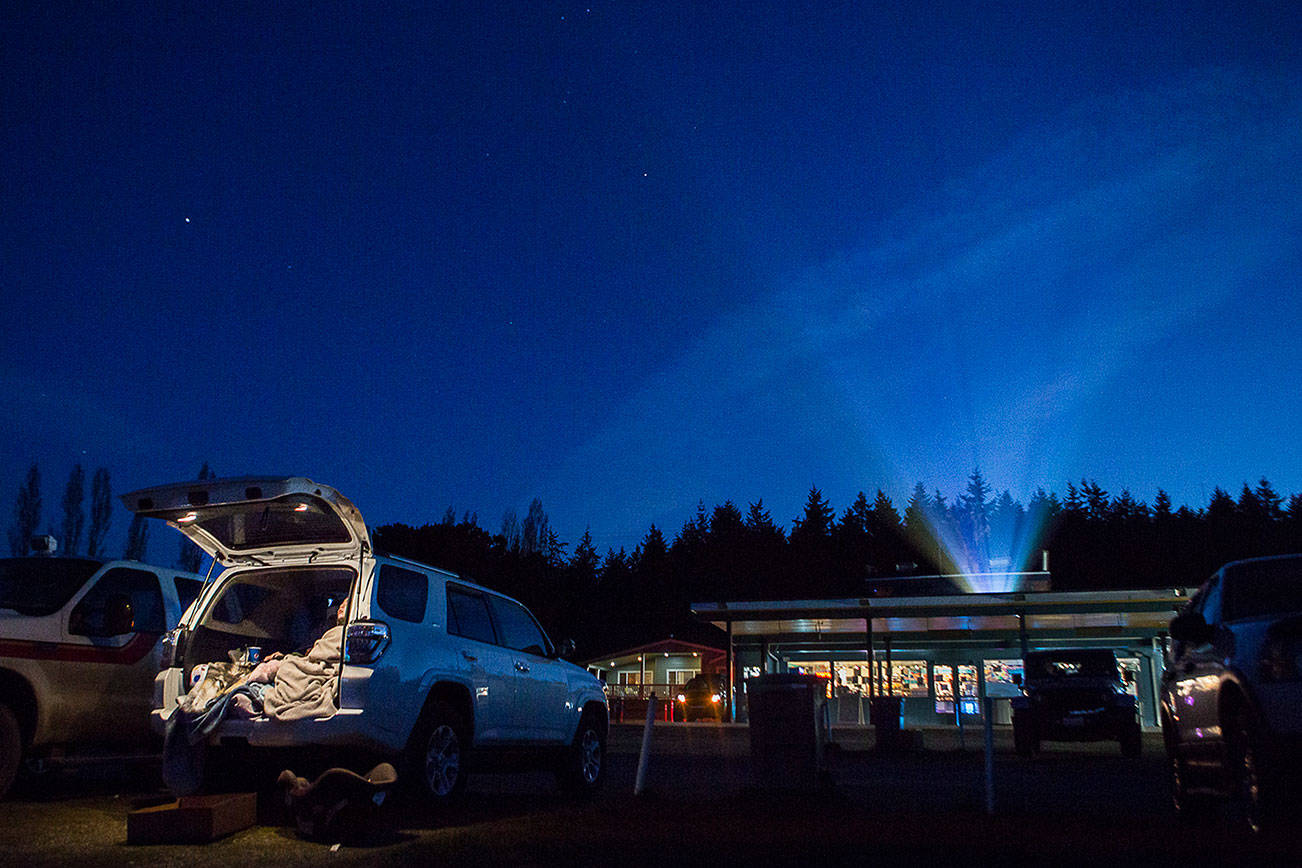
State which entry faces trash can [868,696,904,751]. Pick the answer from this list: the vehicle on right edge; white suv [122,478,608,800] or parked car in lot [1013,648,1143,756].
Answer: the white suv

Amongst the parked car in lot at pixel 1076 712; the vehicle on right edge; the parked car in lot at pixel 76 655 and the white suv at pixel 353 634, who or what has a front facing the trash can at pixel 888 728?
the white suv

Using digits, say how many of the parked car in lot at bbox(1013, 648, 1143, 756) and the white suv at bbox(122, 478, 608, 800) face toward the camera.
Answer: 1

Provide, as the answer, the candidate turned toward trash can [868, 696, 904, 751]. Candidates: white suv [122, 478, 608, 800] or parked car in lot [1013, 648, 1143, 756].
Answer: the white suv

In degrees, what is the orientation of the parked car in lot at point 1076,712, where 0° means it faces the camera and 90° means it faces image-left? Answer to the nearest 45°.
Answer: approximately 0°

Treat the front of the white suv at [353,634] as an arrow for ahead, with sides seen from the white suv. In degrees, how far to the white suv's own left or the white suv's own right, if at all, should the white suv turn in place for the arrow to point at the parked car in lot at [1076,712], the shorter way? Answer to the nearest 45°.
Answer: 0° — it already faces it

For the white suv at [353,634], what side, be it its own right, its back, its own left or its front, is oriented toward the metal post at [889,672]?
front

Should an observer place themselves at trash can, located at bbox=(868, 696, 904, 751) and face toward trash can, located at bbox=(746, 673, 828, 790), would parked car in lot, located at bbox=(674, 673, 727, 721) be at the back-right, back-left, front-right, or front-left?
back-right

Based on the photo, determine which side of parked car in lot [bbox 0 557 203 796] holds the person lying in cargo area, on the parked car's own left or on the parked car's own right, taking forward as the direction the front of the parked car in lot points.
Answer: on the parked car's own left

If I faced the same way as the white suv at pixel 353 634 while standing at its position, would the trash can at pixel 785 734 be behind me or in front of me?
in front
